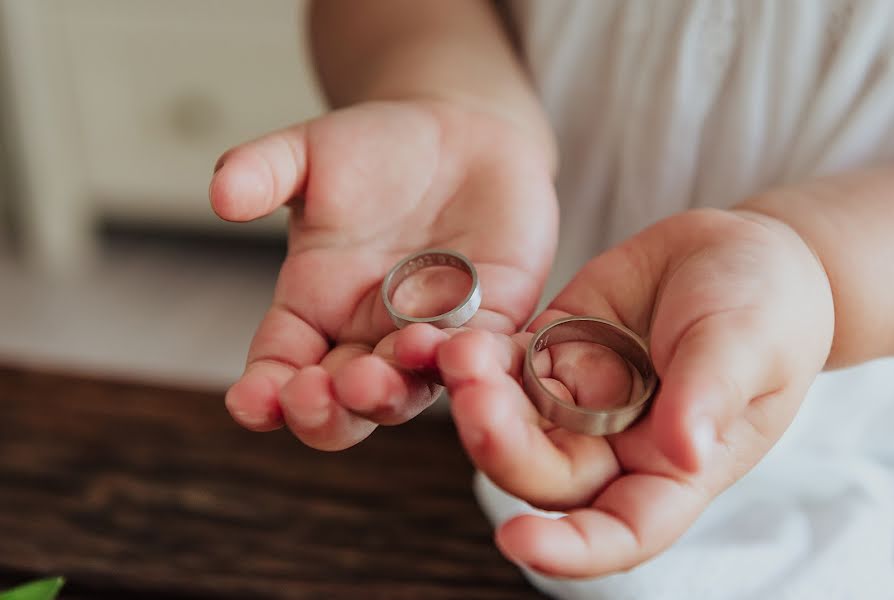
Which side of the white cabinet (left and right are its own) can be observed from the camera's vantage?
front
